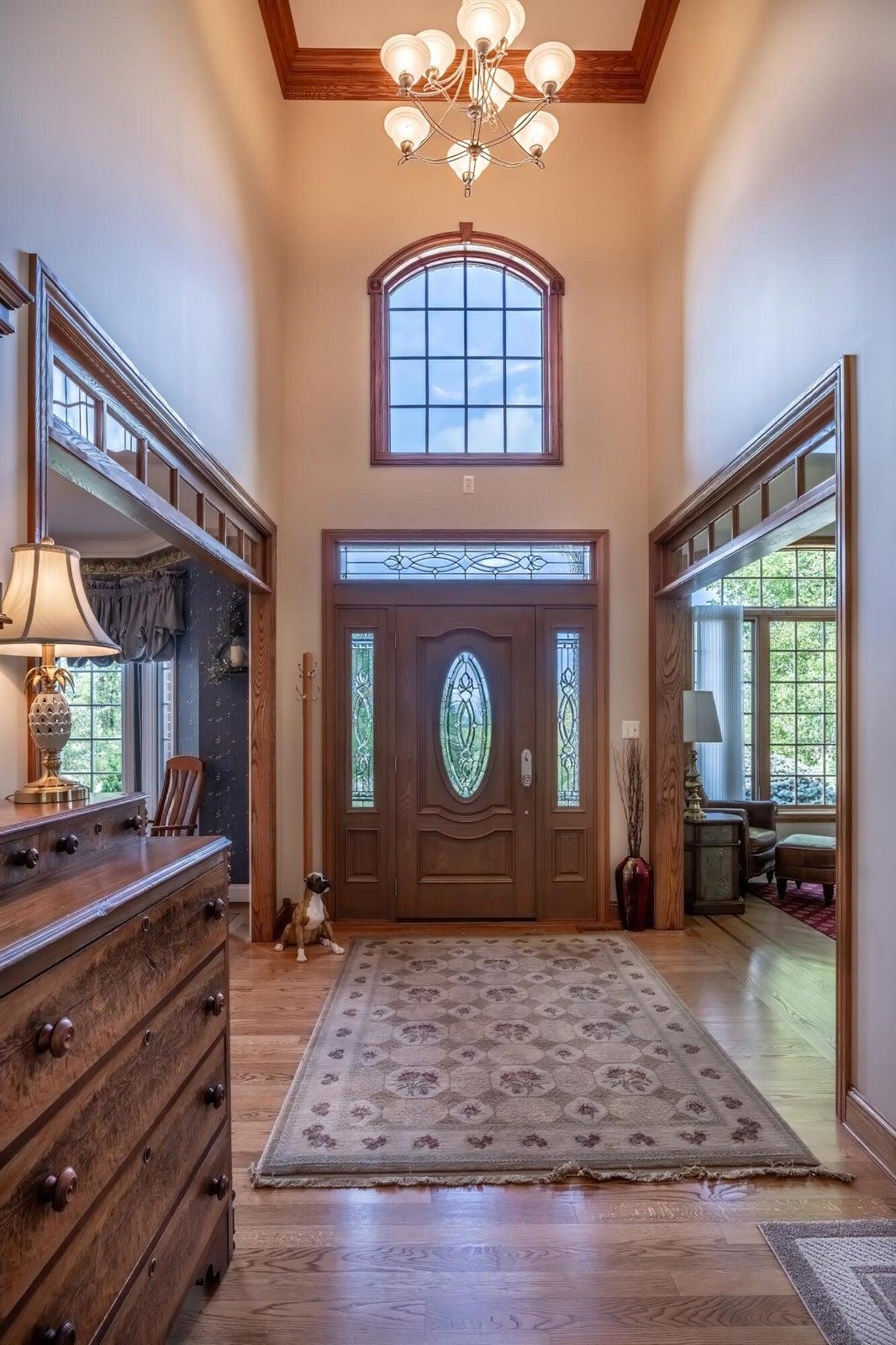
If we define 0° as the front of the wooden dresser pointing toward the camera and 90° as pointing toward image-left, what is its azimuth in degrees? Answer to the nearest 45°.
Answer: approximately 315°

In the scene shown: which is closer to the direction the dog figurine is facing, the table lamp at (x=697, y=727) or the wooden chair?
the table lamp

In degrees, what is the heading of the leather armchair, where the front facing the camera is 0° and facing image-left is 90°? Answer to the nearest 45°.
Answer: approximately 315°

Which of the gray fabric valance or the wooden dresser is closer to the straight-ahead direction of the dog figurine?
the wooden dresser

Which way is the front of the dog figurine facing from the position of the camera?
facing the viewer and to the right of the viewer

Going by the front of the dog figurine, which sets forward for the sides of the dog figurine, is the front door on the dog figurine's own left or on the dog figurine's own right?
on the dog figurine's own left

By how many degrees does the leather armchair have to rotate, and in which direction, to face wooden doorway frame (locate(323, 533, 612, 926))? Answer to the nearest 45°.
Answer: approximately 90° to its right

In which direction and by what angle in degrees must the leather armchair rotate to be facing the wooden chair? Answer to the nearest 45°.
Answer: approximately 90° to its right

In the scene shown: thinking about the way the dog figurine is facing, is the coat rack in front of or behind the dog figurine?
behind

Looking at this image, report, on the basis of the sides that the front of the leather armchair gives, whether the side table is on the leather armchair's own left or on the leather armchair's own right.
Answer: on the leather armchair's own right
